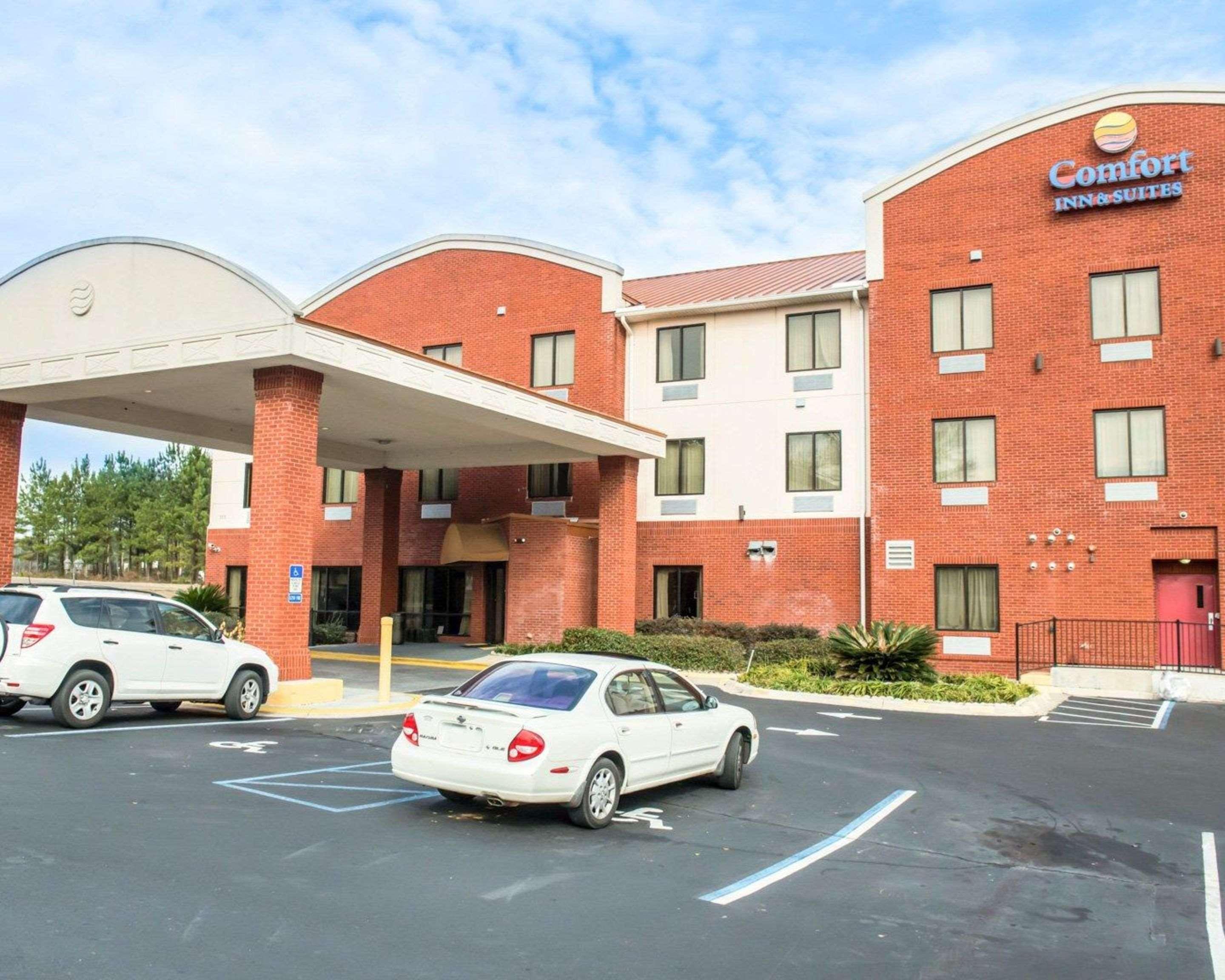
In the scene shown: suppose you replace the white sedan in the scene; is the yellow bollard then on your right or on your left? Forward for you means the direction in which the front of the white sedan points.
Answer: on your left

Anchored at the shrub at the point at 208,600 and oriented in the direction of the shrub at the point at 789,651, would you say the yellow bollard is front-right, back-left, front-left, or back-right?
front-right

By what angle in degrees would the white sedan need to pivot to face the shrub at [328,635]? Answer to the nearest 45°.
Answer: approximately 45° to its left

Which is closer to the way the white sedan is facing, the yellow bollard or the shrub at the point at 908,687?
the shrub

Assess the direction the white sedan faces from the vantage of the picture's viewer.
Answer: facing away from the viewer and to the right of the viewer

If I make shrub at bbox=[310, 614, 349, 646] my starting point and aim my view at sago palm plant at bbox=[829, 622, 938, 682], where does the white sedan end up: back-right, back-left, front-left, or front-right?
front-right

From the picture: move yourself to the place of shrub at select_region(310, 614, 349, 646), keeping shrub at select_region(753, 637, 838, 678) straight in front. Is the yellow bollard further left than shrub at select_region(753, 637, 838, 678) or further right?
right

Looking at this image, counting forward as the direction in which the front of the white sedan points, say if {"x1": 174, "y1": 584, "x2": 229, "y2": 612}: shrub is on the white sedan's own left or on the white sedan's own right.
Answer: on the white sedan's own left

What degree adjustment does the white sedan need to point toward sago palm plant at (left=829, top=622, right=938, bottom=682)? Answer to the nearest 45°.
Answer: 0° — it already faces it

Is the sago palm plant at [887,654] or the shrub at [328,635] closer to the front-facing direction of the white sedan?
the sago palm plant

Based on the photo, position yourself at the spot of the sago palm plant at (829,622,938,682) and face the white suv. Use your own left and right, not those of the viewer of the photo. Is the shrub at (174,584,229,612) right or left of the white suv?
right

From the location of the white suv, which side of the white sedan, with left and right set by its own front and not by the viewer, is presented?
left
